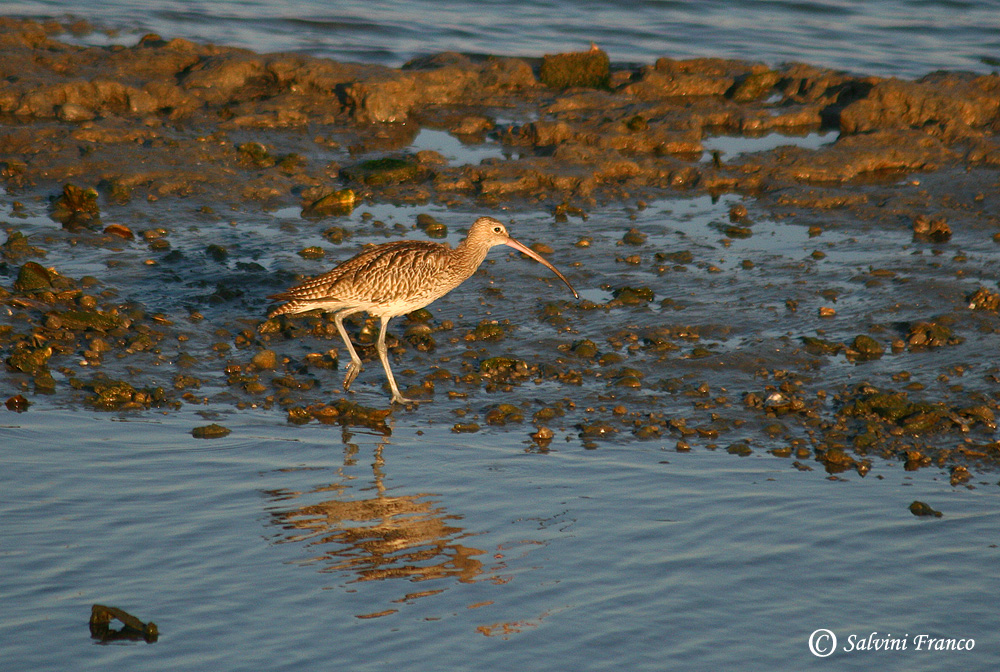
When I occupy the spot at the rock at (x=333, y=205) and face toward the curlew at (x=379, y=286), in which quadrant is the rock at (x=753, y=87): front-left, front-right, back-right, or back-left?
back-left

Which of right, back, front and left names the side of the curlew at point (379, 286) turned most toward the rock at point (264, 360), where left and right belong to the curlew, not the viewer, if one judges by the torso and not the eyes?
back

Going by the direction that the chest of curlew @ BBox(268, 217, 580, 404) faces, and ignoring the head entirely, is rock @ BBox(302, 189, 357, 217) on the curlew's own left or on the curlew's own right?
on the curlew's own left

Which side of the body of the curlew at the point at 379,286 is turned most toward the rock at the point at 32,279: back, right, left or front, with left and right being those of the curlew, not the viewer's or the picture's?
back

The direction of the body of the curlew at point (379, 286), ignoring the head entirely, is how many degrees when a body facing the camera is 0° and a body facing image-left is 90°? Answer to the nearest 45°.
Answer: approximately 270°

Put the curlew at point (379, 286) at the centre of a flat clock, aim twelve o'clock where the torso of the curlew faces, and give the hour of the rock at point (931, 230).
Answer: The rock is roughly at 11 o'clock from the curlew.

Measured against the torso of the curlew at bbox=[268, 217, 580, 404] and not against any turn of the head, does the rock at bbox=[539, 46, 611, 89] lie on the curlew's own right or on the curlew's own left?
on the curlew's own left

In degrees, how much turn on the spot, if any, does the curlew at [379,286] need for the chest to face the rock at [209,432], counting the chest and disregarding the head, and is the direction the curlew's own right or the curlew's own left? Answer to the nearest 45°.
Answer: approximately 135° to the curlew's own right

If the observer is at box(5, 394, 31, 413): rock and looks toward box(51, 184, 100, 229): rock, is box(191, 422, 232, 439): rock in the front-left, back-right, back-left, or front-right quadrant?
back-right

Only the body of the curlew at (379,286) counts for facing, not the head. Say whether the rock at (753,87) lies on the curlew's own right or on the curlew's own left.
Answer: on the curlew's own left
